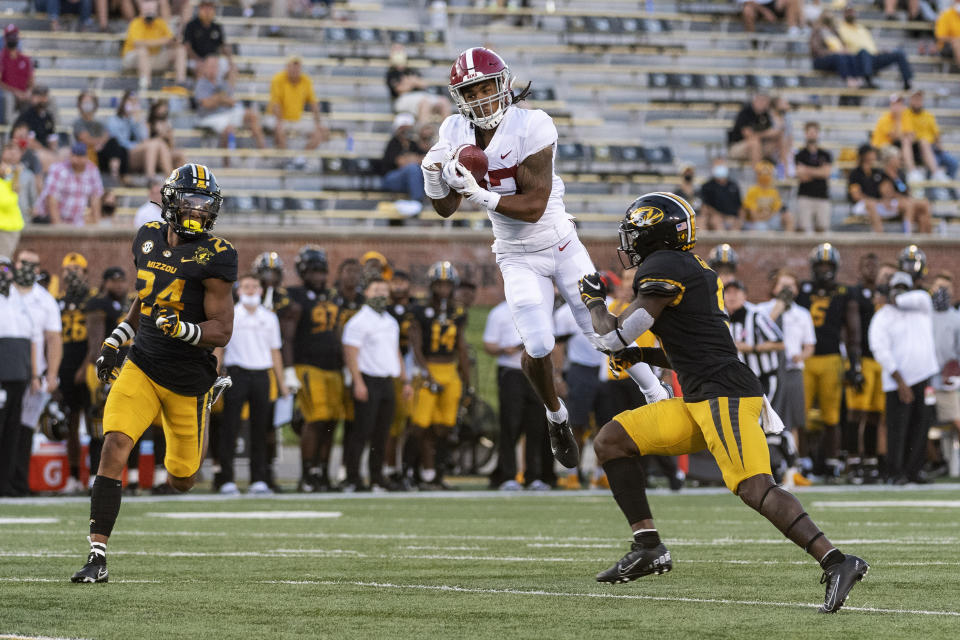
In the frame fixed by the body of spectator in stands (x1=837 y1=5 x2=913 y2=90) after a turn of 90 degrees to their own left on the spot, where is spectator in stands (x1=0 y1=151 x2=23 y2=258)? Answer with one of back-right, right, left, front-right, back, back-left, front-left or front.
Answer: back

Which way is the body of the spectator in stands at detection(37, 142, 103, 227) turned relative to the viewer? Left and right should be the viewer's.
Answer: facing the viewer

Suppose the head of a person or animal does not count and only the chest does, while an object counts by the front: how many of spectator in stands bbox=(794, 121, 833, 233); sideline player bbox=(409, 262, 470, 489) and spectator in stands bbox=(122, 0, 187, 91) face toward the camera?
3

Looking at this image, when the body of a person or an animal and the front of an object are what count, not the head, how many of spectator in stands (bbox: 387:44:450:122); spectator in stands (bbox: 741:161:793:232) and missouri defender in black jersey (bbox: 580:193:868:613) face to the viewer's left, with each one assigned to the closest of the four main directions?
1

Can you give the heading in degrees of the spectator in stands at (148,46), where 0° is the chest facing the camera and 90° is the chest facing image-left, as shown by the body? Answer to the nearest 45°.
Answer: approximately 0°

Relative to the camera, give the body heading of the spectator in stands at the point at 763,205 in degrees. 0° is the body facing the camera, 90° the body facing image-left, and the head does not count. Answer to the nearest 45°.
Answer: approximately 0°

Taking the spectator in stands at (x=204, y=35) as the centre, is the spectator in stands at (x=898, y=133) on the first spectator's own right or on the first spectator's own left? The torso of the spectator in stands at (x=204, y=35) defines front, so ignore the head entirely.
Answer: on the first spectator's own left
